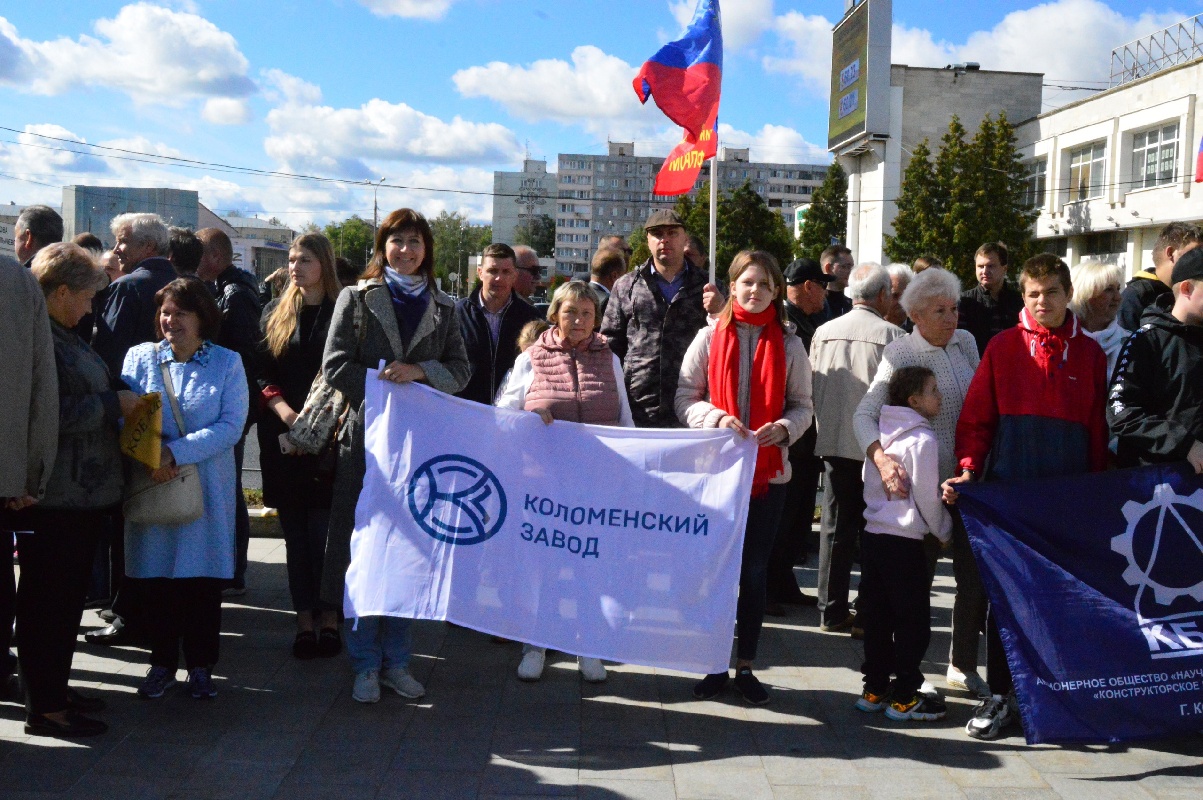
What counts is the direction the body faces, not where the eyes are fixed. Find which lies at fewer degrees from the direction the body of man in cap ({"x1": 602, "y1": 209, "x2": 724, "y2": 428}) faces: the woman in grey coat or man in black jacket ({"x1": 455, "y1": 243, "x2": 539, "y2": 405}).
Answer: the woman in grey coat

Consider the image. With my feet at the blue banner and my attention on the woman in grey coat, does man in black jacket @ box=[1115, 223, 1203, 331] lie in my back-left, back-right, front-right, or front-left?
back-right

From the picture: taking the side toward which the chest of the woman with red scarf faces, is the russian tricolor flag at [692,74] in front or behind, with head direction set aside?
behind

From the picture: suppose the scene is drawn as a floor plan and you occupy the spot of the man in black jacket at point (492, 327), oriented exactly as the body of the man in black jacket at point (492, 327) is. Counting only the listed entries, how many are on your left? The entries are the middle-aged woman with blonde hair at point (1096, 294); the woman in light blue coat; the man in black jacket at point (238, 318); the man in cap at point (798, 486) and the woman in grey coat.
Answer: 2

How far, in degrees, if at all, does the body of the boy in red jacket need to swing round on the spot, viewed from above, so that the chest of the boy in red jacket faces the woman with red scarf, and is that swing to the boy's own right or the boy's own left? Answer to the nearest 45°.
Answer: approximately 90° to the boy's own right
